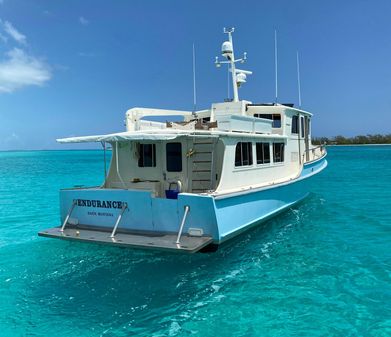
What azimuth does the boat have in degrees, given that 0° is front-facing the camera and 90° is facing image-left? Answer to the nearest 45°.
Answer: approximately 225°
